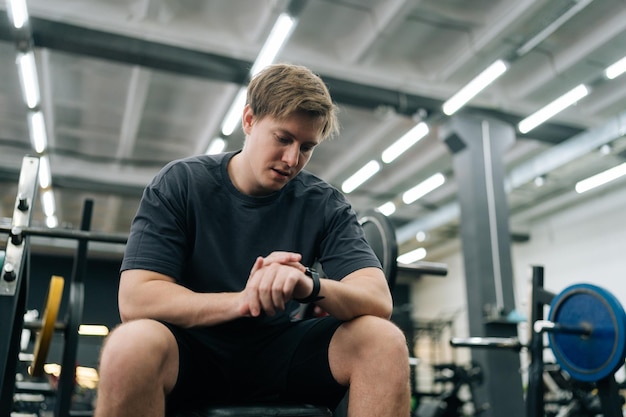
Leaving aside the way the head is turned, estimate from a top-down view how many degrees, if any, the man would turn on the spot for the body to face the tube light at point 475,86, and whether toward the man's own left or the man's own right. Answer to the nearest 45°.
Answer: approximately 135° to the man's own left

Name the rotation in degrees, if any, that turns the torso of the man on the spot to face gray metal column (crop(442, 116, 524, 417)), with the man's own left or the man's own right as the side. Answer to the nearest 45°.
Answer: approximately 135° to the man's own left

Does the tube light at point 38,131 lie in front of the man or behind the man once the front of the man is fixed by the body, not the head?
behind

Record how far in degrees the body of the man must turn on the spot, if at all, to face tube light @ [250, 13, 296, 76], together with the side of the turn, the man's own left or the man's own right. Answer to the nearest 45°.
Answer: approximately 180°

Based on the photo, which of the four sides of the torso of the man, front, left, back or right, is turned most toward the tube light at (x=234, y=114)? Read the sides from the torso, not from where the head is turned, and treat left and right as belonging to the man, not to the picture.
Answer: back

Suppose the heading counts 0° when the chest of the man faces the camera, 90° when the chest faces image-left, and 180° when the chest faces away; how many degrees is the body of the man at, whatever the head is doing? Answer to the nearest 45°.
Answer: approximately 0°

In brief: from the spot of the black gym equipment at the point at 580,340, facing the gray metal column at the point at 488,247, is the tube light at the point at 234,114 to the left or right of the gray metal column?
left

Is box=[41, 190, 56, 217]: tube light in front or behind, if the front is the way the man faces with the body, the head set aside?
behind

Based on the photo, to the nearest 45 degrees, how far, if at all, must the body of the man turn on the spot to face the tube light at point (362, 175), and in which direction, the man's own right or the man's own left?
approximately 180°

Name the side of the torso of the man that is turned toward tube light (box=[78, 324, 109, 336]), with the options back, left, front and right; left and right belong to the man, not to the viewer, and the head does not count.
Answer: back

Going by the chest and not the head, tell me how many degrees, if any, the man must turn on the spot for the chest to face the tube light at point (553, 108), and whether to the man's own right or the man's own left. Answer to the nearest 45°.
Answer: approximately 135° to the man's own left

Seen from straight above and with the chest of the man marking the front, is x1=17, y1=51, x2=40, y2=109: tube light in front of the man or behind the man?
behind

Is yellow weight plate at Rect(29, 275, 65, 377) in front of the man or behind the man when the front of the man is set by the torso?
behind
